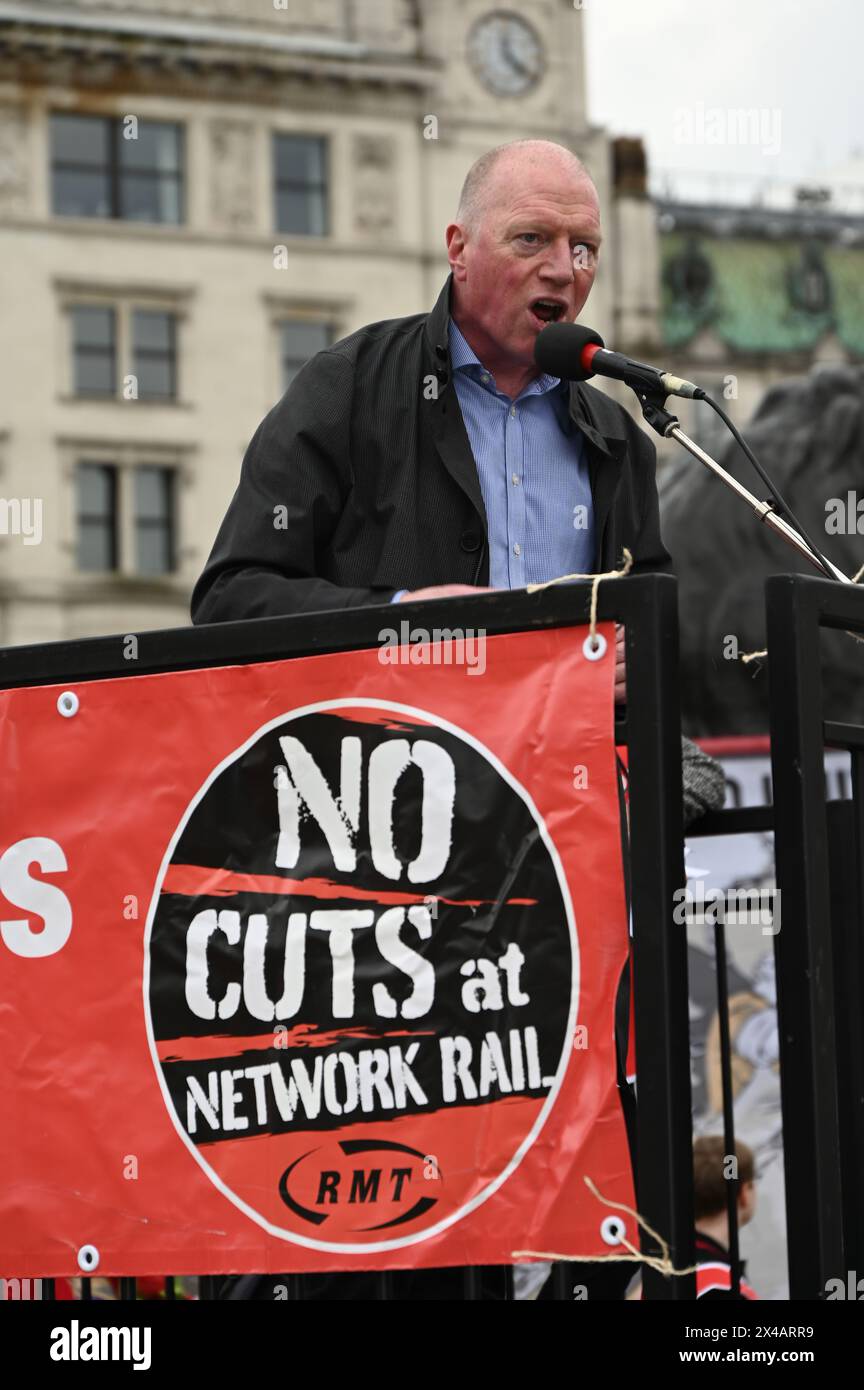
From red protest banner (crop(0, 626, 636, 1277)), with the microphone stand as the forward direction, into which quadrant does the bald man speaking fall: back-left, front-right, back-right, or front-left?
front-left

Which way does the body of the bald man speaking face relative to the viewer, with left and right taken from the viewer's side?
facing the viewer and to the right of the viewer

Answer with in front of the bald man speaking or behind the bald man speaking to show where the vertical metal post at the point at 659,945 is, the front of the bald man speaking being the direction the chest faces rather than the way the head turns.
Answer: in front

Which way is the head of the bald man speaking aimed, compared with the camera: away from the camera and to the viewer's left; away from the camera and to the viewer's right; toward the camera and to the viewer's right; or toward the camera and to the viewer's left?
toward the camera and to the viewer's right

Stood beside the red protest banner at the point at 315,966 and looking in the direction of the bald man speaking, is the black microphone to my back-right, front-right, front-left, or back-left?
front-right
